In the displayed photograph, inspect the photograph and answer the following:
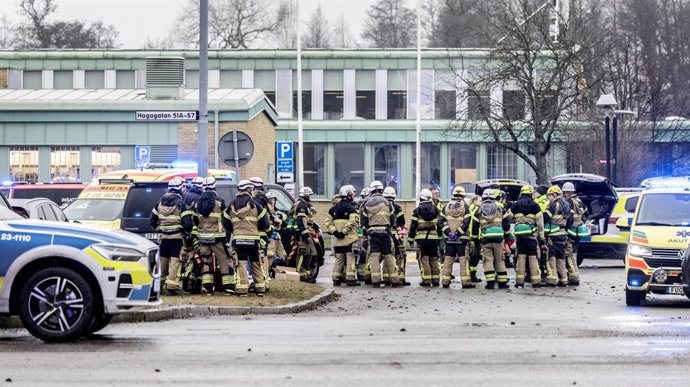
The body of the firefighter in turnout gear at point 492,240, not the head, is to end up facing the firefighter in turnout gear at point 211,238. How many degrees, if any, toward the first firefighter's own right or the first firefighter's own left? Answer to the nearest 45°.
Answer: approximately 135° to the first firefighter's own left

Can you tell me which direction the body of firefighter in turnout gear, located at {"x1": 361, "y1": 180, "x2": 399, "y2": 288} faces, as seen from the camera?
away from the camera

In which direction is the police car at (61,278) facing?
to the viewer's right

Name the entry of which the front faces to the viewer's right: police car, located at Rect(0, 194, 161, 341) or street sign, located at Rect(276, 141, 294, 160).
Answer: the police car
